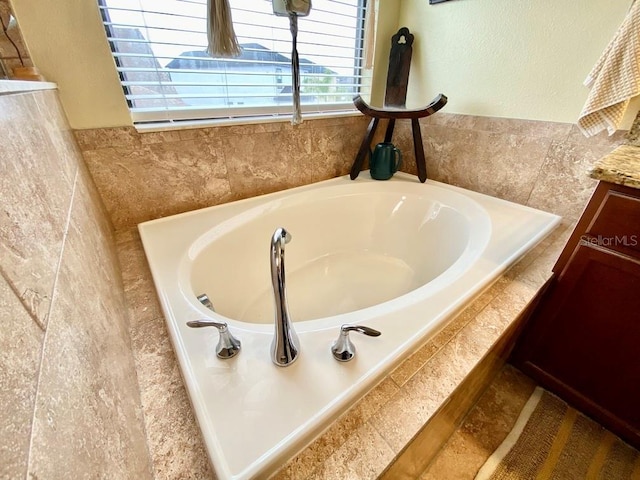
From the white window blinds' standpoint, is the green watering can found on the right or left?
on its left

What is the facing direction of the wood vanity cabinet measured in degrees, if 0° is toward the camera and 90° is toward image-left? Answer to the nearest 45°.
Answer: approximately 45°

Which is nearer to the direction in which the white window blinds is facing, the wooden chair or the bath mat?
the bath mat

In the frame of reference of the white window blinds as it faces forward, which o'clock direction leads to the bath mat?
The bath mat is roughly at 11 o'clock from the white window blinds.

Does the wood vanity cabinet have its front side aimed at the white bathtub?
yes

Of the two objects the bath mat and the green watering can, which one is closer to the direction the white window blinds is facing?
the bath mat

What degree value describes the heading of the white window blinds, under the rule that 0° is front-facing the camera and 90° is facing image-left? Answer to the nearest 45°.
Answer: approximately 0°

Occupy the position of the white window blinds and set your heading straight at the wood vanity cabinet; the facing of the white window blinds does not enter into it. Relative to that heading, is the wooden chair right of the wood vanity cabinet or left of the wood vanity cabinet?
left

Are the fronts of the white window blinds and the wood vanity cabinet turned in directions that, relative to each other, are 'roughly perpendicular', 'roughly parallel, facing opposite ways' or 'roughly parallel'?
roughly perpendicular
